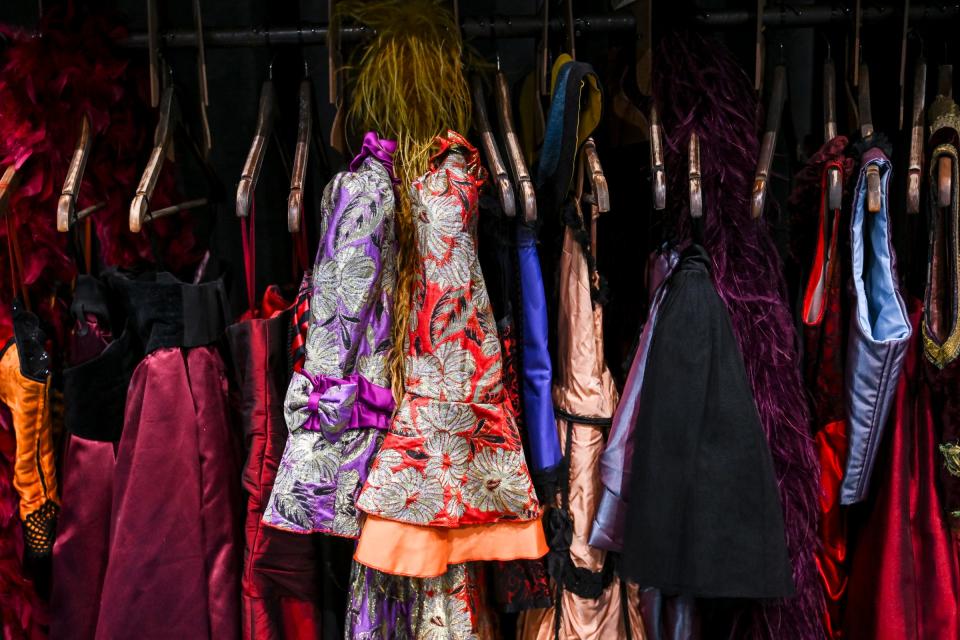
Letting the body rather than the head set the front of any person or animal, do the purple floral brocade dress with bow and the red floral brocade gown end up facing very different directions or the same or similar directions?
same or similar directions

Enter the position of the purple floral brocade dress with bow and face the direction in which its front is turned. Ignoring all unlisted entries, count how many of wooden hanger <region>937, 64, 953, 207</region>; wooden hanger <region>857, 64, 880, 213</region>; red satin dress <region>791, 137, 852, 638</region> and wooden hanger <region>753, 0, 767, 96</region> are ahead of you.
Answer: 0

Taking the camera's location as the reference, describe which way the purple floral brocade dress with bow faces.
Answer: facing the viewer and to the left of the viewer

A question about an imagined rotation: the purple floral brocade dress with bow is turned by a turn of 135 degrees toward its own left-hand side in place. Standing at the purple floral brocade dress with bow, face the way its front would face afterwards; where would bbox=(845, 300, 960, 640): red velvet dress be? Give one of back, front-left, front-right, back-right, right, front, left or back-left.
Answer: front

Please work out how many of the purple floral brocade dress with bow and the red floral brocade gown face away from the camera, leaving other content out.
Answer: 0

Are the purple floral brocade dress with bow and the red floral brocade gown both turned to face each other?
no
